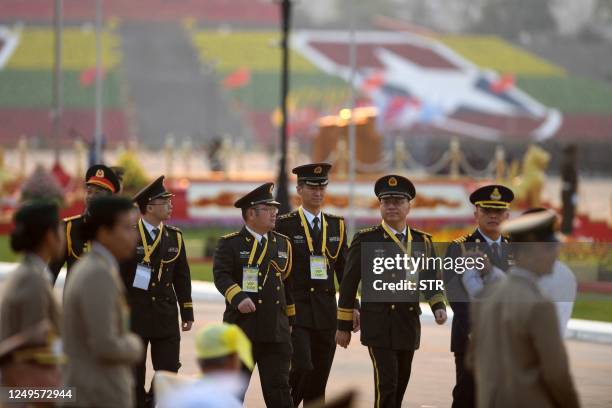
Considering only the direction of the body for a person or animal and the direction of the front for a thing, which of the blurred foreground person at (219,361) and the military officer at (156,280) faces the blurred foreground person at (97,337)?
the military officer

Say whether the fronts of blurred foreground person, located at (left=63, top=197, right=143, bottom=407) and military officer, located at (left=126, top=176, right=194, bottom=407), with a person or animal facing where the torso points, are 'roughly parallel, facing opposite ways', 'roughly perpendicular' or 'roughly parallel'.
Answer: roughly perpendicular

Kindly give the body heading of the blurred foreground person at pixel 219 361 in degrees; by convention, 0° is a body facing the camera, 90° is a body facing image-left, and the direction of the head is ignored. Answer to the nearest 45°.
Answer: approximately 225°

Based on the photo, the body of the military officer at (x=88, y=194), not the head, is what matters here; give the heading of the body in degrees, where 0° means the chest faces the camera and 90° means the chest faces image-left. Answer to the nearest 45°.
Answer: approximately 0°
